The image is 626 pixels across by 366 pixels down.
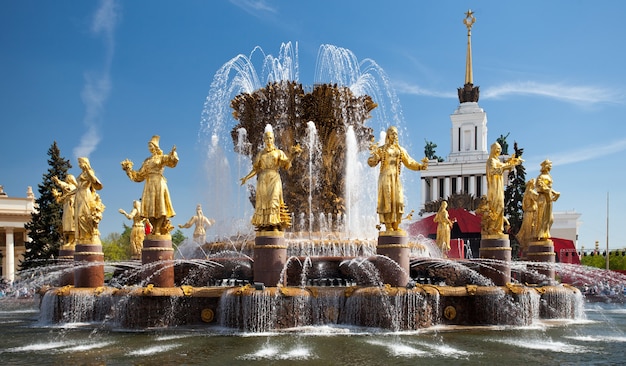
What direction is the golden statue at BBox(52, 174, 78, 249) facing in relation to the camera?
to the viewer's left

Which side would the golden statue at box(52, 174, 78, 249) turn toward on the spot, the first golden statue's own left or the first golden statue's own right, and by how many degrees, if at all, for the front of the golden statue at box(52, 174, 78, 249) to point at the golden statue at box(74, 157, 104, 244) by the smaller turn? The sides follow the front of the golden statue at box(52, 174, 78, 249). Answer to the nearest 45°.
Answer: approximately 90° to the first golden statue's own left

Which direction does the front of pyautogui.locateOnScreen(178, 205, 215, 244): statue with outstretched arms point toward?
away from the camera

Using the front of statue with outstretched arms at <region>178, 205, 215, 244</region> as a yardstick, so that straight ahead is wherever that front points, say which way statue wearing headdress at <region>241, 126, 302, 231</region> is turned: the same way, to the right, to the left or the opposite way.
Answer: the opposite way

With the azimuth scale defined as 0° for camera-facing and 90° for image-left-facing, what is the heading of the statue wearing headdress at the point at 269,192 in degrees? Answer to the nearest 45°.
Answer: approximately 0°

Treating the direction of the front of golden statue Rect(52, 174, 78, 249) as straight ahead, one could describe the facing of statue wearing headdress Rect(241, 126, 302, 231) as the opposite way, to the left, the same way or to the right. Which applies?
to the left

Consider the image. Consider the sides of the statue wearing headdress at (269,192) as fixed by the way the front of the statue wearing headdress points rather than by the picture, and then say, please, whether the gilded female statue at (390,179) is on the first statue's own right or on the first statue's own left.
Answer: on the first statue's own left
